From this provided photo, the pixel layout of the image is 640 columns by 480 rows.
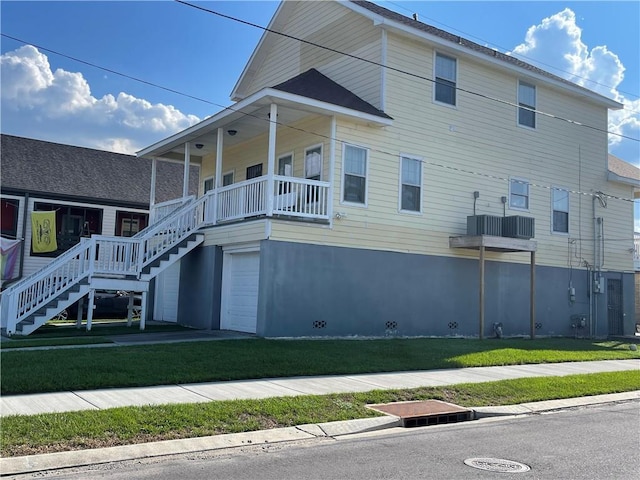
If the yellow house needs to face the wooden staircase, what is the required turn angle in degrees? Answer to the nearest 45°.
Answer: approximately 45° to its right

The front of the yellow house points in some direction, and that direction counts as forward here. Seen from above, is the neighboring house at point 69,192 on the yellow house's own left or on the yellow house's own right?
on the yellow house's own right

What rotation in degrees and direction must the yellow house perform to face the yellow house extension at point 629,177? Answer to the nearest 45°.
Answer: approximately 180°

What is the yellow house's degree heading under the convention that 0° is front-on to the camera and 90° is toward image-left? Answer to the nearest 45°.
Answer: approximately 45°

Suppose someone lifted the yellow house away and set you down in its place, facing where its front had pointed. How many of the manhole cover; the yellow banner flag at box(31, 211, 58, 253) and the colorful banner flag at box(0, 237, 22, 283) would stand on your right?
2

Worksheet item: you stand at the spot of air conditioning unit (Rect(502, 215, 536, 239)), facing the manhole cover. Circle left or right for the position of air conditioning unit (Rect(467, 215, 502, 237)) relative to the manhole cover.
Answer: right

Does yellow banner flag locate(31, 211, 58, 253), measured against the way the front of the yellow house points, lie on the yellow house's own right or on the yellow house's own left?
on the yellow house's own right

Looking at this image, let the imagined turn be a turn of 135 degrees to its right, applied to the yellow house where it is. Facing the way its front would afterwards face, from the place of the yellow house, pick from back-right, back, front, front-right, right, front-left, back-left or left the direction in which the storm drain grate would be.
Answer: back

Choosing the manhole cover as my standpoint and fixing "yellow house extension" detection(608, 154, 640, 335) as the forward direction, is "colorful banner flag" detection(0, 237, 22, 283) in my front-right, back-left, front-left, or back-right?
front-left

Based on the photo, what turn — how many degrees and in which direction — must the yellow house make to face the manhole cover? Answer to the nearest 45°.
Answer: approximately 45° to its left
